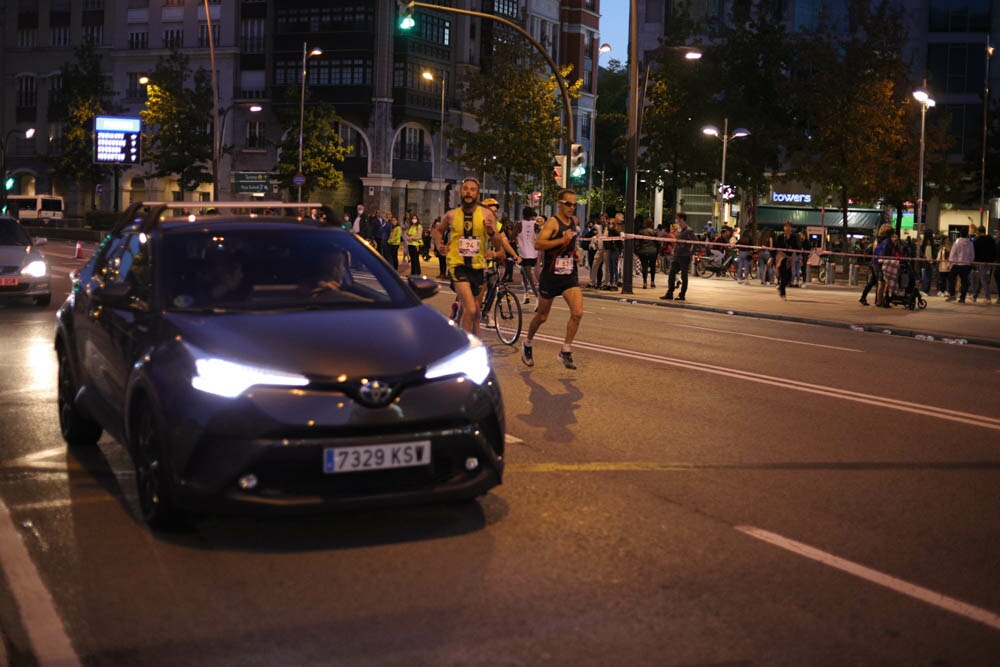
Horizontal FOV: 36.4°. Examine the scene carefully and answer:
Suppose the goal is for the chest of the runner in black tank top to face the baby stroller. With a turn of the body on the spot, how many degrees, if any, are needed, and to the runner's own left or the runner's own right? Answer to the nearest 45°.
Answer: approximately 90° to the runner's own left

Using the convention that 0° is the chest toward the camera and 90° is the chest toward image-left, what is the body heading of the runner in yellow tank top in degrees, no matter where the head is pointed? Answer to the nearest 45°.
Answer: approximately 0°

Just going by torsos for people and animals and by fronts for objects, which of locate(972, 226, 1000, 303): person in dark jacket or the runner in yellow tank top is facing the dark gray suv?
the runner in yellow tank top

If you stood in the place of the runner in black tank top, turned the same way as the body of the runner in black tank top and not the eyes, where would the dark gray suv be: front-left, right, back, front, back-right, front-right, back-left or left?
front-right

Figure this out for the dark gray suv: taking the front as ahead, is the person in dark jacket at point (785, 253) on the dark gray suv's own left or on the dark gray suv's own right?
on the dark gray suv's own left

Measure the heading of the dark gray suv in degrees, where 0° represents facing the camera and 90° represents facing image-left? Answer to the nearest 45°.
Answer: approximately 315°

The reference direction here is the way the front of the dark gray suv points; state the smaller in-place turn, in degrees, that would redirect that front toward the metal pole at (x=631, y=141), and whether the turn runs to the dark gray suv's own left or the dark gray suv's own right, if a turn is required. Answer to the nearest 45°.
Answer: approximately 135° to the dark gray suv's own left

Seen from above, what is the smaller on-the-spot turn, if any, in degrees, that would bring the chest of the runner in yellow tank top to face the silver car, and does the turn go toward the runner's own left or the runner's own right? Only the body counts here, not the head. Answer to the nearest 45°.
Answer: approximately 135° to the runner's own right
